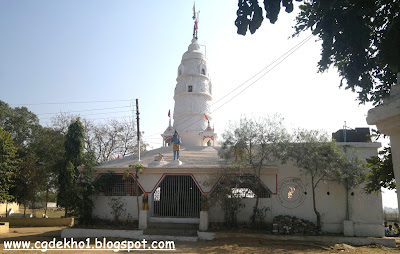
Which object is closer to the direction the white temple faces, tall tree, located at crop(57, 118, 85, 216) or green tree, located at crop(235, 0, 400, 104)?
the green tree

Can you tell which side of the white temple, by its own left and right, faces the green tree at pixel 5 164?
right

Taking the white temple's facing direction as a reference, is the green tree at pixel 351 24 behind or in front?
in front

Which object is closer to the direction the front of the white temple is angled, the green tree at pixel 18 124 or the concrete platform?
the concrete platform

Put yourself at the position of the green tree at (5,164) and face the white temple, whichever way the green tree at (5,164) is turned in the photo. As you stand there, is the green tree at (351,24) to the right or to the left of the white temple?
right

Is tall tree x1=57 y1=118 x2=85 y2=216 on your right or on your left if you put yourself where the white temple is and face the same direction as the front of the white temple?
on your right

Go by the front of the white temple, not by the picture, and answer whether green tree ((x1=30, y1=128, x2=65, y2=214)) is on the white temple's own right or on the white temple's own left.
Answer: on the white temple's own right

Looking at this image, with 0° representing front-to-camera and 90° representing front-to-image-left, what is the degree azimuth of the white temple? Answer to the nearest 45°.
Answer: approximately 0°

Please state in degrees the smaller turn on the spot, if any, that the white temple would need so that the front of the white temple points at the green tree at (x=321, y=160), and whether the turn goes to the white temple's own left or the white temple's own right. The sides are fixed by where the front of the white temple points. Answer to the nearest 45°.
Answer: approximately 90° to the white temple's own left

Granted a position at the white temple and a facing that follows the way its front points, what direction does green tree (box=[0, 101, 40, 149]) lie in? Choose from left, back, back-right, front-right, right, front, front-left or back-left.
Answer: back-right
